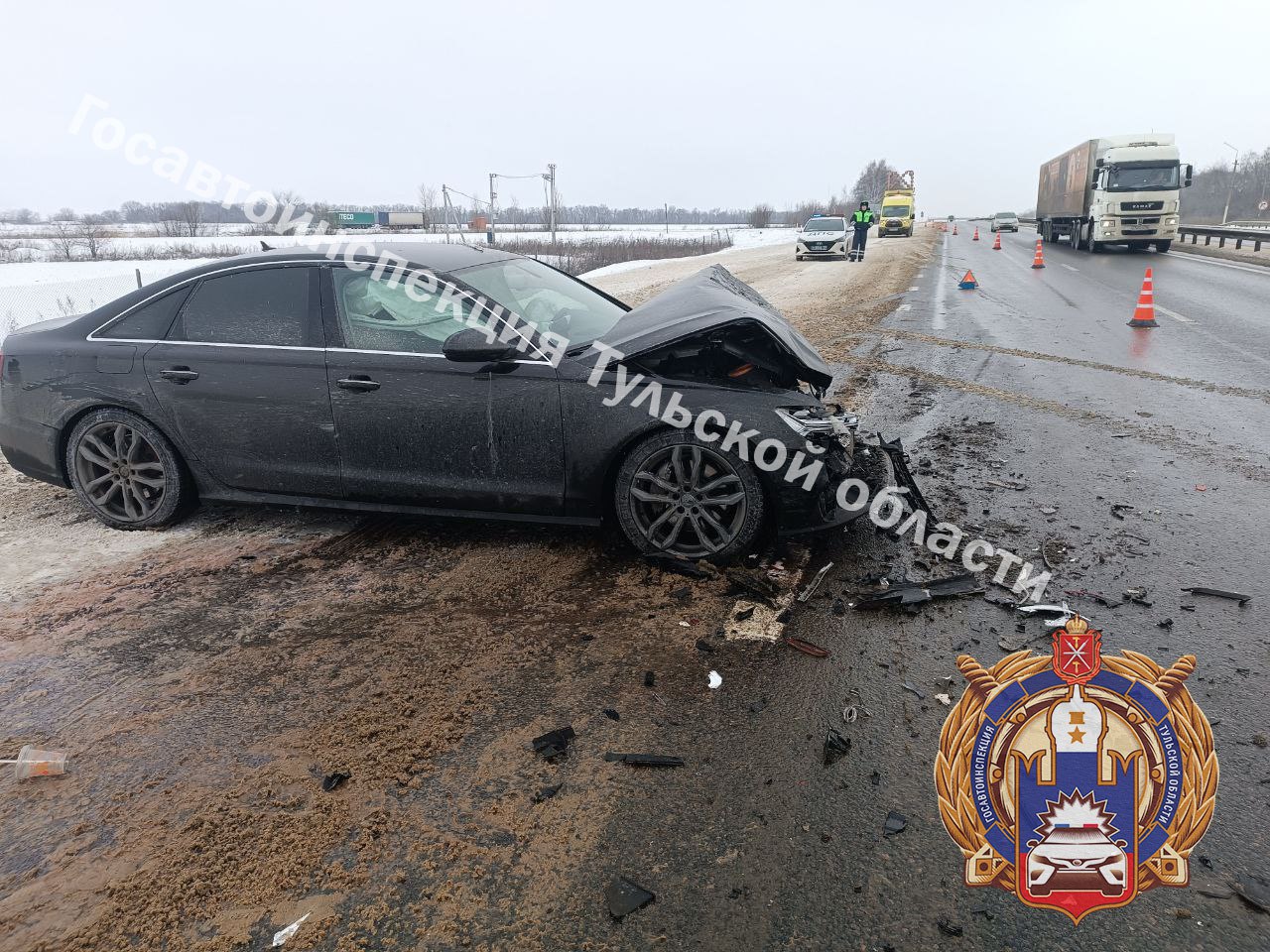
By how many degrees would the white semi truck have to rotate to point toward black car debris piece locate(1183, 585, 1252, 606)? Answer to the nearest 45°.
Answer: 0° — it already faces it

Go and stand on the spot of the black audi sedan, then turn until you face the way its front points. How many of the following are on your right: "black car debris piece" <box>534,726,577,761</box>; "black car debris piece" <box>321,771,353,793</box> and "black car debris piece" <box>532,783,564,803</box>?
3

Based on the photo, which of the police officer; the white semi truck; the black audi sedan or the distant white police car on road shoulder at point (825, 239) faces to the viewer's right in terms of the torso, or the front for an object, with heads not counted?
the black audi sedan

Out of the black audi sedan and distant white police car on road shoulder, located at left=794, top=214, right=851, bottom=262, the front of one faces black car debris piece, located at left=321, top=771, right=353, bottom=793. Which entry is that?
the distant white police car on road shoulder

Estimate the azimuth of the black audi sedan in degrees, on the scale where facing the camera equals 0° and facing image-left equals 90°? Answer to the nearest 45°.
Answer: approximately 270°

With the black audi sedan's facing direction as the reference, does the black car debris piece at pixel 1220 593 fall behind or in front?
in front

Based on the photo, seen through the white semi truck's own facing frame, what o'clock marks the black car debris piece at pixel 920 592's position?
The black car debris piece is roughly at 12 o'clock from the white semi truck.

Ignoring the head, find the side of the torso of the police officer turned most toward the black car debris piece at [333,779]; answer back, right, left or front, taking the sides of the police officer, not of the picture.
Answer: front

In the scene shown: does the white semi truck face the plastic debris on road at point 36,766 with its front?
yes

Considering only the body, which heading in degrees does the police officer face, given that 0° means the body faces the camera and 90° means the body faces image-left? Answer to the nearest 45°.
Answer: approximately 0°

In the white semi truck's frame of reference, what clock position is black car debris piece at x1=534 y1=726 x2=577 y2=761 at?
The black car debris piece is roughly at 12 o'clock from the white semi truck.
